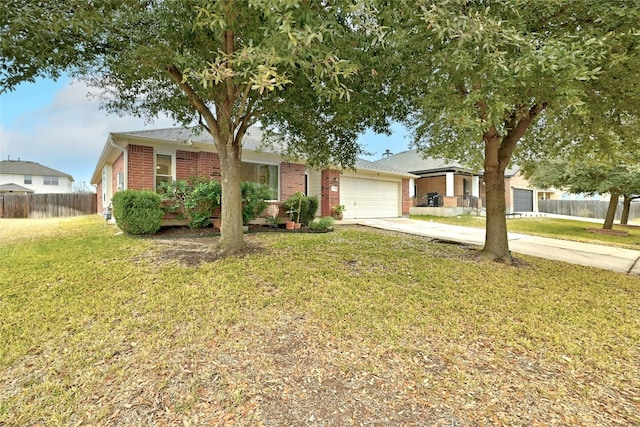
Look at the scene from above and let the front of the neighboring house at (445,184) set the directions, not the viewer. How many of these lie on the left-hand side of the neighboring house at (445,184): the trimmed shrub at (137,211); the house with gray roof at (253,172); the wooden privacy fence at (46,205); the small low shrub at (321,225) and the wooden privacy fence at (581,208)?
1

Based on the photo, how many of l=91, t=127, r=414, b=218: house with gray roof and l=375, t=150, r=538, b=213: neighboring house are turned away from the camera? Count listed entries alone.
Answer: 0

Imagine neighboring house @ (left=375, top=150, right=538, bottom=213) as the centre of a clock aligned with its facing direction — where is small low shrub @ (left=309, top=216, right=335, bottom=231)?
The small low shrub is roughly at 2 o'clock from the neighboring house.

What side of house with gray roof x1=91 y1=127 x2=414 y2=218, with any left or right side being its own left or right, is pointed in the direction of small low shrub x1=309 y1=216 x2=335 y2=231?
front

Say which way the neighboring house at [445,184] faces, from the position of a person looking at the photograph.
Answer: facing the viewer and to the right of the viewer

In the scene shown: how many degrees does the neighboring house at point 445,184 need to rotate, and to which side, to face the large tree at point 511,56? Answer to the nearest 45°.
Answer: approximately 45° to its right

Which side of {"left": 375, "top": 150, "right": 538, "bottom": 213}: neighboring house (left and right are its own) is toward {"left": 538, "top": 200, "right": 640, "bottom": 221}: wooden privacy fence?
left

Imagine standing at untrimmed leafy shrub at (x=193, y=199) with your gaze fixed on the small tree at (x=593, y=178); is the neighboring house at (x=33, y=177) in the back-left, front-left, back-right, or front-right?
back-left

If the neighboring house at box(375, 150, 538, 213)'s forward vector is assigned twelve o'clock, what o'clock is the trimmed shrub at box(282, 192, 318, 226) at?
The trimmed shrub is roughly at 2 o'clock from the neighboring house.

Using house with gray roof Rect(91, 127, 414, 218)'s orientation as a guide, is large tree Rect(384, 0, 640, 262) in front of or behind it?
in front
